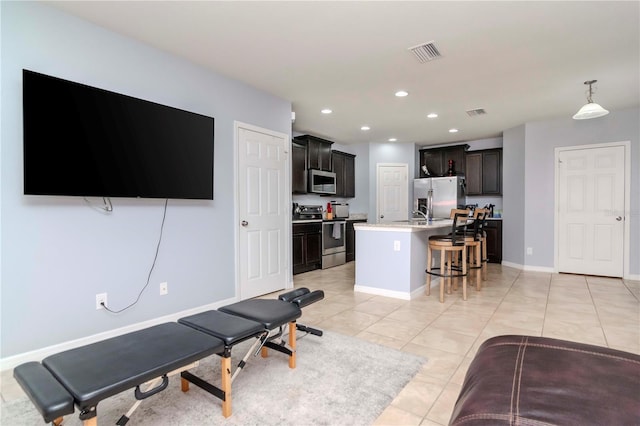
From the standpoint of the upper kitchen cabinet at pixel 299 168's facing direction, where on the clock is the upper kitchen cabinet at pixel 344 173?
the upper kitchen cabinet at pixel 344 173 is roughly at 9 o'clock from the upper kitchen cabinet at pixel 299 168.

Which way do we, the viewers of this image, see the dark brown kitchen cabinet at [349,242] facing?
facing the viewer and to the right of the viewer

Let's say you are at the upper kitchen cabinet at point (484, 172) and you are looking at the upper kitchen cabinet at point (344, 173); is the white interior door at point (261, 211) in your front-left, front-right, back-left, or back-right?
front-left

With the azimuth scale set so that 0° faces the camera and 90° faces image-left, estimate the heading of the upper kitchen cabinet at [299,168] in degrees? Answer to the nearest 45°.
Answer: approximately 315°

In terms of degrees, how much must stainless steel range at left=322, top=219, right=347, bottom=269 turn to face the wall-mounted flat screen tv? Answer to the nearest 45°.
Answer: approximately 90° to its right

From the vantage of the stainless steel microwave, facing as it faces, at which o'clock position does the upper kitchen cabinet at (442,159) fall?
The upper kitchen cabinet is roughly at 10 o'clock from the stainless steel microwave.

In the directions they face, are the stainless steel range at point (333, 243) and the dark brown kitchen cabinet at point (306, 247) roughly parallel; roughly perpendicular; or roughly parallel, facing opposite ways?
roughly parallel

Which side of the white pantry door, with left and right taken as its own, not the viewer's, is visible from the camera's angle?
front

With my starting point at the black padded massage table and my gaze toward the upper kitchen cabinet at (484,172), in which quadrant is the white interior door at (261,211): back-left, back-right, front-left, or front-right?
front-left

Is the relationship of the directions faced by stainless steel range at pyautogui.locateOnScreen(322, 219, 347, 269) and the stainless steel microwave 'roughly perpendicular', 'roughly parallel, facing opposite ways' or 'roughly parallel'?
roughly parallel

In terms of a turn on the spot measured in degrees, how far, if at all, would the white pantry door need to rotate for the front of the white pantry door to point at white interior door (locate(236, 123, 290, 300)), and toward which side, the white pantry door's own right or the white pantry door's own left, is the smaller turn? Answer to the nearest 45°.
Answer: approximately 45° to the white pantry door's own right
